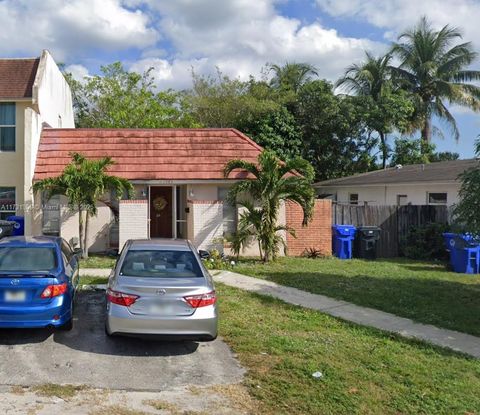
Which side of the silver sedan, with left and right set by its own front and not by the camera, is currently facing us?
back

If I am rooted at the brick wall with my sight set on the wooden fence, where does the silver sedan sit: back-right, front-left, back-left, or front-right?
back-right

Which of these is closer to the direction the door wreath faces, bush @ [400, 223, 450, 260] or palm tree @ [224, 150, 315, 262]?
the palm tree

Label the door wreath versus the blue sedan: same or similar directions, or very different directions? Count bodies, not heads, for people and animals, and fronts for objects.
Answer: very different directions

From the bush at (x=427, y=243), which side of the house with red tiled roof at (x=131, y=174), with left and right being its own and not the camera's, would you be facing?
left

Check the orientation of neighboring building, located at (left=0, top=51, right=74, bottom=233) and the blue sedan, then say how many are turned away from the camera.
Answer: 1

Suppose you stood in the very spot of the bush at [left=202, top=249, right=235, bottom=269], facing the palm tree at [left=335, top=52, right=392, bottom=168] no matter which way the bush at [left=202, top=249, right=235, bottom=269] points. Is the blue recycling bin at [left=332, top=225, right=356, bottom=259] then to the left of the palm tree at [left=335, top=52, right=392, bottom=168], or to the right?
right

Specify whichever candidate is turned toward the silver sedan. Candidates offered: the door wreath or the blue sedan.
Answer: the door wreath

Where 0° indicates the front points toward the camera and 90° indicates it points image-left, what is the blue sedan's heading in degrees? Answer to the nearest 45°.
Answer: approximately 180°

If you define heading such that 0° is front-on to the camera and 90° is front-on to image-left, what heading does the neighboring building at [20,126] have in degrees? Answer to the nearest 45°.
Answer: approximately 0°

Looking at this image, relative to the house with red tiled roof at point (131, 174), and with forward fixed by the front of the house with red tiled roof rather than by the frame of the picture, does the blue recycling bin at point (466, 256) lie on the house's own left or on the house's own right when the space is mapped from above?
on the house's own left

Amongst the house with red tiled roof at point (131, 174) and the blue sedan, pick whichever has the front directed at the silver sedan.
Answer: the house with red tiled roof
